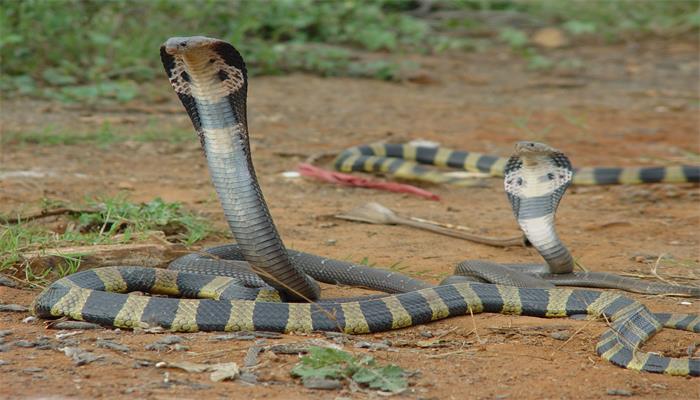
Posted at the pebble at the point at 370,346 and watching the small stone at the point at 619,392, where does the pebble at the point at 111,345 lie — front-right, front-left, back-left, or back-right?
back-right

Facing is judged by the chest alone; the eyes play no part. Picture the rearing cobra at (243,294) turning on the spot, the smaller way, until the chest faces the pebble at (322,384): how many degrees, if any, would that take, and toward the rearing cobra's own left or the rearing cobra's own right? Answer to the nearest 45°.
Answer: approximately 90° to the rearing cobra's own left

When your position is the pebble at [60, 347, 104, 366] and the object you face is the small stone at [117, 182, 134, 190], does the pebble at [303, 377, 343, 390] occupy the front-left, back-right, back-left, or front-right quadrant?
back-right

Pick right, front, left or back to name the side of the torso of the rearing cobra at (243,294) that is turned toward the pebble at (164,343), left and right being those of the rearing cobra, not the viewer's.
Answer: front

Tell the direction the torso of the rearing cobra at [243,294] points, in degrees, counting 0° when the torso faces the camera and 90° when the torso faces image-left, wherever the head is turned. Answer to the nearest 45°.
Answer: approximately 45°

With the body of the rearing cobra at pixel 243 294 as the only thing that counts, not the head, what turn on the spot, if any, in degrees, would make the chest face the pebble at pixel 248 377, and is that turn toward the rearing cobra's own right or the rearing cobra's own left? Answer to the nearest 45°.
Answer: approximately 45° to the rearing cobra's own left
